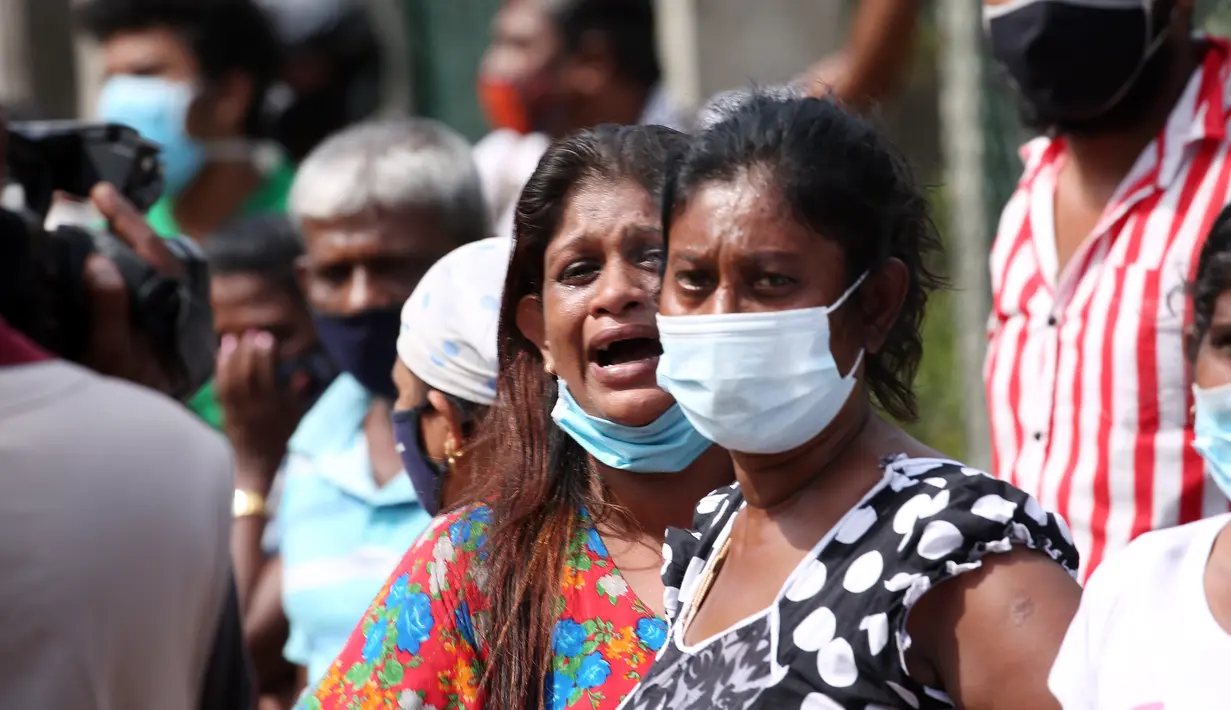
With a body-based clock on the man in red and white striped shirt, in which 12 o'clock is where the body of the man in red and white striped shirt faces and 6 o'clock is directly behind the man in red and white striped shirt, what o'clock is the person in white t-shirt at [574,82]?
The person in white t-shirt is roughly at 3 o'clock from the man in red and white striped shirt.

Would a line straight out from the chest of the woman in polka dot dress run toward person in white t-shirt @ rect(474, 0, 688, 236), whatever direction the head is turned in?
no

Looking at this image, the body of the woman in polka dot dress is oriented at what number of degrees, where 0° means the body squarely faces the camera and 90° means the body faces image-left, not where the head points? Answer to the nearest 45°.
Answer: approximately 45°

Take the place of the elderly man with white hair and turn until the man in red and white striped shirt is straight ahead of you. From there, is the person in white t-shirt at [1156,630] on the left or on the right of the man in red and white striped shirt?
right

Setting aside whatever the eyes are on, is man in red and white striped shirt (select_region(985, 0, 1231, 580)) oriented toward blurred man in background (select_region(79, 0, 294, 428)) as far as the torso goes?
no

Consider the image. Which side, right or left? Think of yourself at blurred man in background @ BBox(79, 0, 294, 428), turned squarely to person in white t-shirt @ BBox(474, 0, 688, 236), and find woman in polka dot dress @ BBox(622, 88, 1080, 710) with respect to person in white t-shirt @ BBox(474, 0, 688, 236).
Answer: right

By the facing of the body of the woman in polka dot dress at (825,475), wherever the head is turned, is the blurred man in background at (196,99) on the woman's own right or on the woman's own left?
on the woman's own right

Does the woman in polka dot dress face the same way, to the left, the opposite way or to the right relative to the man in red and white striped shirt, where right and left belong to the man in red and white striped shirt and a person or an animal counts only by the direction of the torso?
the same way

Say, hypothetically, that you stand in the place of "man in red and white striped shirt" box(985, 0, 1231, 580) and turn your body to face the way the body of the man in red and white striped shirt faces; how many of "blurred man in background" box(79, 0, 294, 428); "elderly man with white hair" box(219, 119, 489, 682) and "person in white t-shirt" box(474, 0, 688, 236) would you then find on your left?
0

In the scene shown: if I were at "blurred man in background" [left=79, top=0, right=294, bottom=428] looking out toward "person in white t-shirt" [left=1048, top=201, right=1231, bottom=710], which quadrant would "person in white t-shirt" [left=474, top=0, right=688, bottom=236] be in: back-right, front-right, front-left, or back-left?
front-left
